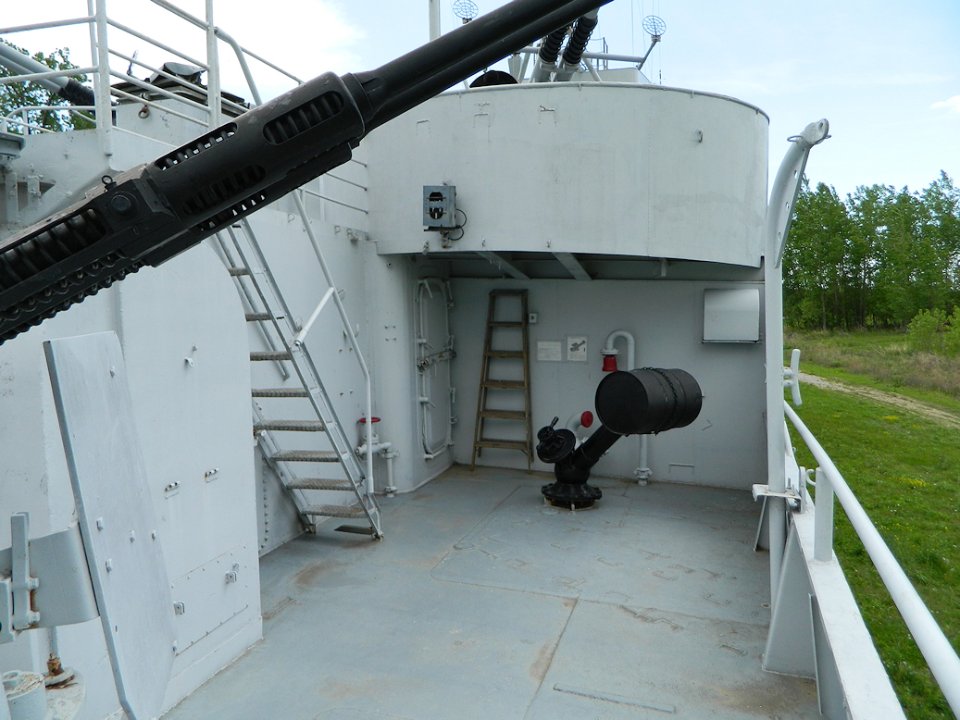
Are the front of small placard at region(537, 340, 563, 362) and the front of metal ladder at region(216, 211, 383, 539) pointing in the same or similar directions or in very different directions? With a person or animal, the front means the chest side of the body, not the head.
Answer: very different directions

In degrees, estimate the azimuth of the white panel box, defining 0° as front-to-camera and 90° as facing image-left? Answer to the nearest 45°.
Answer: approximately 0°

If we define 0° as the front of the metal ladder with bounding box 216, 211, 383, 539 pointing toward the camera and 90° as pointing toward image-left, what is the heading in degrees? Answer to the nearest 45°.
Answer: approximately 225°

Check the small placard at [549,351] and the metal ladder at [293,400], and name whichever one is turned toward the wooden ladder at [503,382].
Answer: the metal ladder at [293,400]

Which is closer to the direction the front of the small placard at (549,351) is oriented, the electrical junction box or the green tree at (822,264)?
the electrical junction box

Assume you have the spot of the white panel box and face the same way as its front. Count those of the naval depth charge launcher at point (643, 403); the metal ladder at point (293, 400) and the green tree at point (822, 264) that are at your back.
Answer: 1

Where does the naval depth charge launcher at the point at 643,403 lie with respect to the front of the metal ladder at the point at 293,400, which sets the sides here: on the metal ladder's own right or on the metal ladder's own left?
on the metal ladder's own right

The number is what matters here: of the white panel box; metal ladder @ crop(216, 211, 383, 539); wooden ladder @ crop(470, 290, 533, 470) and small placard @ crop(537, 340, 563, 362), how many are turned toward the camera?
3

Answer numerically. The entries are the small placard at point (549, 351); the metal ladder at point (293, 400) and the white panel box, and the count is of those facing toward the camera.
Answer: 2

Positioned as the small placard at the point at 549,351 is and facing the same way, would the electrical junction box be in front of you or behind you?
in front
